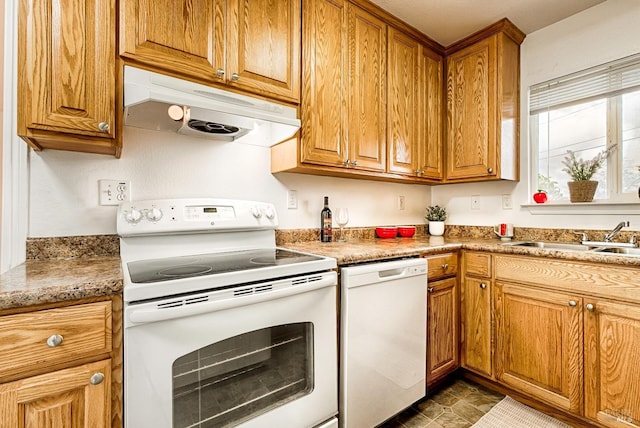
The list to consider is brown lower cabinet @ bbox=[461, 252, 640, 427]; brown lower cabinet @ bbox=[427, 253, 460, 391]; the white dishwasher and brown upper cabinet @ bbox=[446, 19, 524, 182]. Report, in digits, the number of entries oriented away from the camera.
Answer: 0

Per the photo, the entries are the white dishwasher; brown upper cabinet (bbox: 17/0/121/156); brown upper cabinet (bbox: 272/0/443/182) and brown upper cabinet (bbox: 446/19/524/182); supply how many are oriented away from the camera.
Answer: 0

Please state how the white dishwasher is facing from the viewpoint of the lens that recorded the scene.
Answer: facing the viewer and to the right of the viewer

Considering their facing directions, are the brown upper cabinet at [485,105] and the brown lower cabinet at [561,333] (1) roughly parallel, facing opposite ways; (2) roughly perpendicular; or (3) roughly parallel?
roughly parallel

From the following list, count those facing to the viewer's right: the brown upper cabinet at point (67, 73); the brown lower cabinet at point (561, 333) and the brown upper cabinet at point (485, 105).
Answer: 0

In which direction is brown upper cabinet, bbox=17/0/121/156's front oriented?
toward the camera

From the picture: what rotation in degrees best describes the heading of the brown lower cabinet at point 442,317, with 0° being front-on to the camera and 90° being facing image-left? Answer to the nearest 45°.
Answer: approximately 315°

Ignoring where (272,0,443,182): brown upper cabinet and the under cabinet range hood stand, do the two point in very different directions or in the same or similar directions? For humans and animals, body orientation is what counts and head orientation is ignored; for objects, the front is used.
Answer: same or similar directions

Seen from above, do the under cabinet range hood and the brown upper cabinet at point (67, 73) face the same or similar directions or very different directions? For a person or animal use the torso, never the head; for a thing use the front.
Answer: same or similar directions

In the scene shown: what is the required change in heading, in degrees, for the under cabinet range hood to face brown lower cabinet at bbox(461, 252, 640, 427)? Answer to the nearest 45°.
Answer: approximately 45° to its left

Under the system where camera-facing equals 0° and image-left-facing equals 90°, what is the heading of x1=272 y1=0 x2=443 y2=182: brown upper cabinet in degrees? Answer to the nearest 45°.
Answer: approximately 315°
